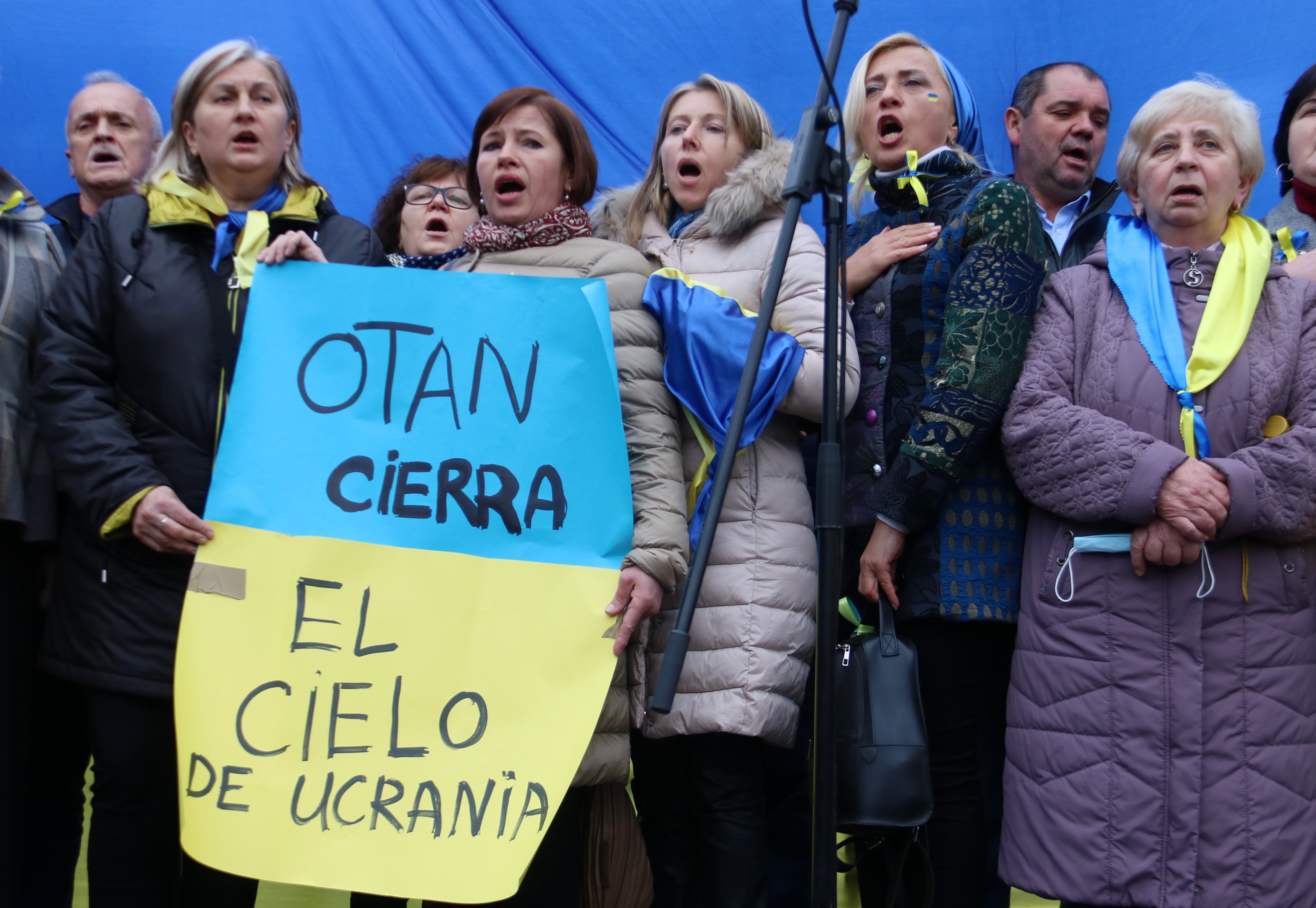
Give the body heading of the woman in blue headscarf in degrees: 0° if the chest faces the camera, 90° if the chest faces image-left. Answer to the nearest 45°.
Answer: approximately 45°

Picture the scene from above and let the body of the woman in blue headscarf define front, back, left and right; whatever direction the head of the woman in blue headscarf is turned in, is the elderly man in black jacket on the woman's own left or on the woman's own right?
on the woman's own right

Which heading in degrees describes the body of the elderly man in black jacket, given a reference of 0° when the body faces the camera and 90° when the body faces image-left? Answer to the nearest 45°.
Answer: approximately 0°

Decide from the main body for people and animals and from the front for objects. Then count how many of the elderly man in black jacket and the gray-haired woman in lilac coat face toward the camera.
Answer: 2

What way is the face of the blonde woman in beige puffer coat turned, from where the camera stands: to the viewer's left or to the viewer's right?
to the viewer's left
